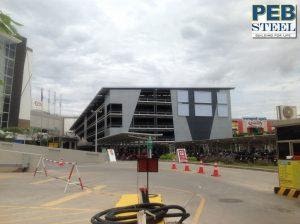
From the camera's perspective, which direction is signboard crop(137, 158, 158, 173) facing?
toward the camera

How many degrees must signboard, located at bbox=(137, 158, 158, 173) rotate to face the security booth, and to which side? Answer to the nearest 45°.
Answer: approximately 135° to its left

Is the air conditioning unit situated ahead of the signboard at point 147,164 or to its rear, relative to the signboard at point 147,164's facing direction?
to the rear
